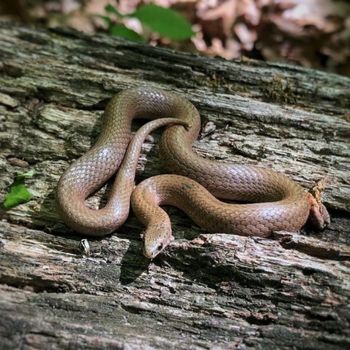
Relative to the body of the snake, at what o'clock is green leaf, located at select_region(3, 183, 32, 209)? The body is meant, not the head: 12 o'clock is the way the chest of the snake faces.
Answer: The green leaf is roughly at 3 o'clock from the snake.

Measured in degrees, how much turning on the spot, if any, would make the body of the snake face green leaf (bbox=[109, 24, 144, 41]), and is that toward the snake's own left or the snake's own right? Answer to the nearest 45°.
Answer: approximately 135° to the snake's own right

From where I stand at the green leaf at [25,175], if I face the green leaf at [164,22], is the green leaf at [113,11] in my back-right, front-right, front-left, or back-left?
front-left

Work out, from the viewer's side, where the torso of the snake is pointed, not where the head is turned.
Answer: toward the camera

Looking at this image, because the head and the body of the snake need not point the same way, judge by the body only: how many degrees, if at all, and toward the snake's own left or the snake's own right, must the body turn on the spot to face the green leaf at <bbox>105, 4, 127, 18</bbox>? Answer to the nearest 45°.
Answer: approximately 135° to the snake's own right

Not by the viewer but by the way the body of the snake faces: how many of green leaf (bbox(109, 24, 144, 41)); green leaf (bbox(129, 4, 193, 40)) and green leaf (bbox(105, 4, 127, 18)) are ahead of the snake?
0

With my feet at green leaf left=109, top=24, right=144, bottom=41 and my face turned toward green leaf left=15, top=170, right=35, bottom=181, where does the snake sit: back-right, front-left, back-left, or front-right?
front-left

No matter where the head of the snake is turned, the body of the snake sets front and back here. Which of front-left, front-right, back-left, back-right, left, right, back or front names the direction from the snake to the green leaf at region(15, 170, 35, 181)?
right

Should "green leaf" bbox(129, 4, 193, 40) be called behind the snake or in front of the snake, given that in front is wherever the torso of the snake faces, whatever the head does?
behind
